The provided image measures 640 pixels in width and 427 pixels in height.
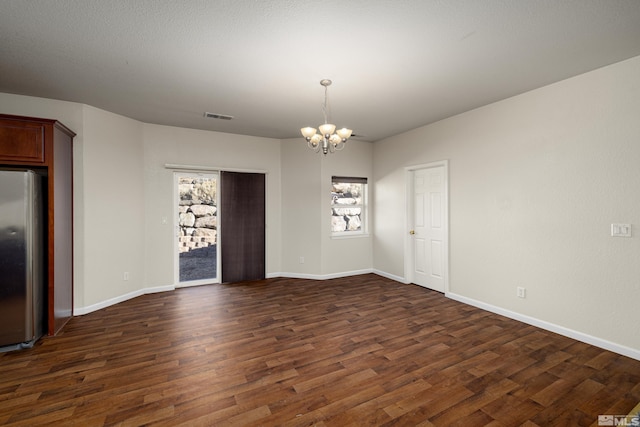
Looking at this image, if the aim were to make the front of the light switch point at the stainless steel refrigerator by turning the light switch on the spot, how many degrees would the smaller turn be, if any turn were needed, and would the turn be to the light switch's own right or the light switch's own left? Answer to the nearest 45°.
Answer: approximately 45° to the light switch's own right

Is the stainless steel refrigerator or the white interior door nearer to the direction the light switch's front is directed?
the stainless steel refrigerator

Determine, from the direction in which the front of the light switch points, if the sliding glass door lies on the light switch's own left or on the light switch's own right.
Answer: on the light switch's own right

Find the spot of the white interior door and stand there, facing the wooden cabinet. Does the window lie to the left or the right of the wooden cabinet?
right

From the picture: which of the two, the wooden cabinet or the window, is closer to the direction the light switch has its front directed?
the wooden cabinet

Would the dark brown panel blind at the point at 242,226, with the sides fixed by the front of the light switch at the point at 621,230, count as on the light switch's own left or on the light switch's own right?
on the light switch's own right

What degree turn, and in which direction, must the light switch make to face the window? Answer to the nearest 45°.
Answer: approximately 90° to its right

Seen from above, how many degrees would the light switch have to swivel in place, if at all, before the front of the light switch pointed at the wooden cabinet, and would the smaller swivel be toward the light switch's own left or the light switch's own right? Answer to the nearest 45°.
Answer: approximately 45° to the light switch's own right

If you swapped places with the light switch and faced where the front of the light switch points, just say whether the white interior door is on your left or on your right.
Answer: on your right
